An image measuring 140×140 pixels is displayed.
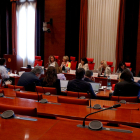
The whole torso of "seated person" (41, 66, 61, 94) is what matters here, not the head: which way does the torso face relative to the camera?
away from the camera

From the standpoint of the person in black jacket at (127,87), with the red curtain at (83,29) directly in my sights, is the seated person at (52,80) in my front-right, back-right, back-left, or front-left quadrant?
front-left

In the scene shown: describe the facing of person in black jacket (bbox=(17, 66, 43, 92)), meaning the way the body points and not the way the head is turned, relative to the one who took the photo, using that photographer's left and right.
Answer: facing away from the viewer and to the right of the viewer

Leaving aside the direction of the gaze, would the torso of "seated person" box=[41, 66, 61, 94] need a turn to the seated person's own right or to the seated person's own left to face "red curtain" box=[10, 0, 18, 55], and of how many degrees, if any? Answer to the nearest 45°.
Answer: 0° — they already face it

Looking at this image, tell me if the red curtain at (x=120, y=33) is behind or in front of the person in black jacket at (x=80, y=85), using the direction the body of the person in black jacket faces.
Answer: in front

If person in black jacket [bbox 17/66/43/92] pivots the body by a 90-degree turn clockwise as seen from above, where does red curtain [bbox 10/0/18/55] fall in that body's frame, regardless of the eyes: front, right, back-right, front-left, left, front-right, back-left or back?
back-left

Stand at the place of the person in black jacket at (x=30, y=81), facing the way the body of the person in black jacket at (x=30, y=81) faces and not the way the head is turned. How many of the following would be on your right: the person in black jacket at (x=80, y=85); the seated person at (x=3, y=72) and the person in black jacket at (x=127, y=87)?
2

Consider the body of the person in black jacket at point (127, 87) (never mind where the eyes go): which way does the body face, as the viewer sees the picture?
away from the camera

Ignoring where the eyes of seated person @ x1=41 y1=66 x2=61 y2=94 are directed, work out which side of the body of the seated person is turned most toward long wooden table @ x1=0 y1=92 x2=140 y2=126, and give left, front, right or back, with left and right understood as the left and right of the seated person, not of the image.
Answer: back

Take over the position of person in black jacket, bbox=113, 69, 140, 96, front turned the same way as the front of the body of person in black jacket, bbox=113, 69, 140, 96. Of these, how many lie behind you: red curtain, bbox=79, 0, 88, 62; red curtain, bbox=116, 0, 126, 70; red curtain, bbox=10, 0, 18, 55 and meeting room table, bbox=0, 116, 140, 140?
1

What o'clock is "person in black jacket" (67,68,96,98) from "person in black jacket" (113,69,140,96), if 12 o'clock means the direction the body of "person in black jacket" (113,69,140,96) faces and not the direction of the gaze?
"person in black jacket" (67,68,96,98) is roughly at 9 o'clock from "person in black jacket" (113,69,140,96).

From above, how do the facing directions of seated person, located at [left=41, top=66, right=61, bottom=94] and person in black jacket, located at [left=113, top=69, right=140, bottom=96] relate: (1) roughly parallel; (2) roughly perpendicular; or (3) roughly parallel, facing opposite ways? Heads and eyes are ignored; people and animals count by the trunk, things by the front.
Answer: roughly parallel

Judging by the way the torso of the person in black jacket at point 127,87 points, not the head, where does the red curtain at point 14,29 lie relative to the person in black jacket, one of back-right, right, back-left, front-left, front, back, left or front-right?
front-left

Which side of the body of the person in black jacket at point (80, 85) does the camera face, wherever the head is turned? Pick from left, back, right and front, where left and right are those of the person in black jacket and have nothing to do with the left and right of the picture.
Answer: back

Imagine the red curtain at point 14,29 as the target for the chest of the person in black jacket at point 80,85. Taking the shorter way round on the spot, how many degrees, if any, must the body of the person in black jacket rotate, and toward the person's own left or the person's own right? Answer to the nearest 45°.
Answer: approximately 45° to the person's own left

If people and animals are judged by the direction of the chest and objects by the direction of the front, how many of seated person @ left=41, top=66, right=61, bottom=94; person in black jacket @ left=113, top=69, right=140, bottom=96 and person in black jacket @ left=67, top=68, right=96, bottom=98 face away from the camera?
3

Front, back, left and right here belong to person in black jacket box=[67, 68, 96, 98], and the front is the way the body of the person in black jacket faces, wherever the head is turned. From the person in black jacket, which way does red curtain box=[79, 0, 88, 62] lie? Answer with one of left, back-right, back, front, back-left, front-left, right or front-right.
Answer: front

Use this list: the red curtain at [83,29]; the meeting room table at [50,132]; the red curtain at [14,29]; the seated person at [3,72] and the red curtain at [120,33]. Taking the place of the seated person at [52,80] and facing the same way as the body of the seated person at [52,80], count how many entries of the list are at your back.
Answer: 1
